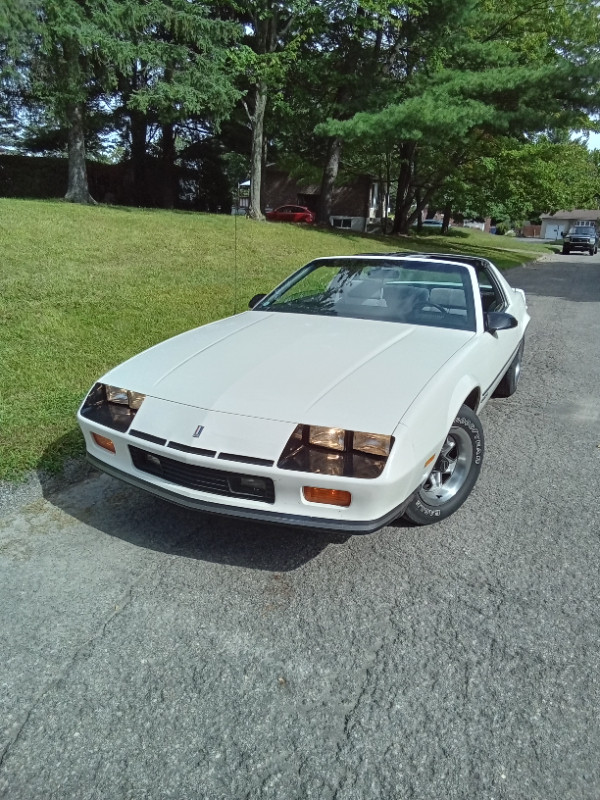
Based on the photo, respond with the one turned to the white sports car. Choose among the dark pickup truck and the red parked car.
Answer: the dark pickup truck

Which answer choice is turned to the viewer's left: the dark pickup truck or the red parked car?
the red parked car

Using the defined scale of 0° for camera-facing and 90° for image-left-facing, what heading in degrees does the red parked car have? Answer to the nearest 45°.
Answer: approximately 90°

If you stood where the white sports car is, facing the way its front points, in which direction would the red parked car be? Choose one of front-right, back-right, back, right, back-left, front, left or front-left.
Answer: back-right

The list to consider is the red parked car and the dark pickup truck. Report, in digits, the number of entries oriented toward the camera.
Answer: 1

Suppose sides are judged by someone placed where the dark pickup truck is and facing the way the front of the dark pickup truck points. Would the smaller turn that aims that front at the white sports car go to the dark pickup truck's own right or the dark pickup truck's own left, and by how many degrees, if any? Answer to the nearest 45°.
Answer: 0° — it already faces it

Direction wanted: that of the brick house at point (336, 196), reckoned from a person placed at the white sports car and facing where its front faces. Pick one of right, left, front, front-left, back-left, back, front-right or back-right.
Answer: back-right

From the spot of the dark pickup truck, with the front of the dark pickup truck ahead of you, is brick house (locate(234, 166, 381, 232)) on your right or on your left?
on your right
